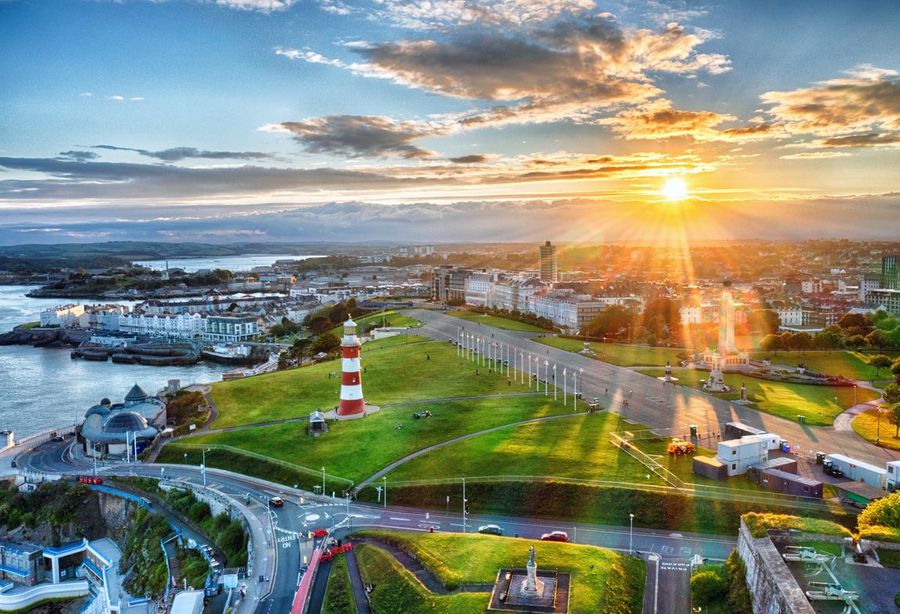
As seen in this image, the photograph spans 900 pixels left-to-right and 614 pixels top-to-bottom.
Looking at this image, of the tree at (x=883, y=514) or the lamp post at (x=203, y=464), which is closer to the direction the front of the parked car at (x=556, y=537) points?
the lamp post

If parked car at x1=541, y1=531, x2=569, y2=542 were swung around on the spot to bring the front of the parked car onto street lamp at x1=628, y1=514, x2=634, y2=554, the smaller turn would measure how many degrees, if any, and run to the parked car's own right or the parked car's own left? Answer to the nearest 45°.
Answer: approximately 180°

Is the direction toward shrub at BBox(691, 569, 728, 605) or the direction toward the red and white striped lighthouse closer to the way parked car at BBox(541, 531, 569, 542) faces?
the red and white striped lighthouse

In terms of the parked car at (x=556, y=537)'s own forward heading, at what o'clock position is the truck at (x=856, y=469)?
The truck is roughly at 5 o'clock from the parked car.

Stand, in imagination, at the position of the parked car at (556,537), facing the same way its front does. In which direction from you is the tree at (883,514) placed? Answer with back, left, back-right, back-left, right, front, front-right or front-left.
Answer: back

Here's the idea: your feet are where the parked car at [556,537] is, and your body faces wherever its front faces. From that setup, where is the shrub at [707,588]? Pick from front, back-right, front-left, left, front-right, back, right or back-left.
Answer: back-left

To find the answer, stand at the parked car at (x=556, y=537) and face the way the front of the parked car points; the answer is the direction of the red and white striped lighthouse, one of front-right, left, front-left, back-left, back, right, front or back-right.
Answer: front-right

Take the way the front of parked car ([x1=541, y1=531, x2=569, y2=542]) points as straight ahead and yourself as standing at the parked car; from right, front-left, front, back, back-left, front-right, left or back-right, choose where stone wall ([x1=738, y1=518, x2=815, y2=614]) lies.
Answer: back-left

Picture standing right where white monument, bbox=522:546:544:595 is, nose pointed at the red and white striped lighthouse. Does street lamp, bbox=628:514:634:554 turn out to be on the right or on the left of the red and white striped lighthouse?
right

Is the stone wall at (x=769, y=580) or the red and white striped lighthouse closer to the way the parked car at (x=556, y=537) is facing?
the red and white striped lighthouse

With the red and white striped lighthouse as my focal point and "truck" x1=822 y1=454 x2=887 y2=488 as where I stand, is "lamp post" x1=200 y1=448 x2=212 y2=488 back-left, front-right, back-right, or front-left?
front-left

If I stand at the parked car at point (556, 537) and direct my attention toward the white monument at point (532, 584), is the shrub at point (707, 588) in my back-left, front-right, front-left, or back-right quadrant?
front-left

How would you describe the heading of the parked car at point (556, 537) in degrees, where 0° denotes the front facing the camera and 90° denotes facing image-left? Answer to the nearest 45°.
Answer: approximately 90°

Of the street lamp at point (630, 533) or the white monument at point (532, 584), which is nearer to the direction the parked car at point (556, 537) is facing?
the white monument

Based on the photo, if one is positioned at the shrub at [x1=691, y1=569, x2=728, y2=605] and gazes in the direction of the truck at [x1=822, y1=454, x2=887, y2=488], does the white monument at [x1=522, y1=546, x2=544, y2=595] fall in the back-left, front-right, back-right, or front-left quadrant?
back-left

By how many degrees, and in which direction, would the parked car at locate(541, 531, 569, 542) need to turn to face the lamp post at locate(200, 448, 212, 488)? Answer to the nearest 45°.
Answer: approximately 45° to its right

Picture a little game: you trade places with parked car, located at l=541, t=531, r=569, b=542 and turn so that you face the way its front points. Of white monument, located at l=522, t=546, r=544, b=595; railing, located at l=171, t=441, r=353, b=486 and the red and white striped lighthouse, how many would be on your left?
1
